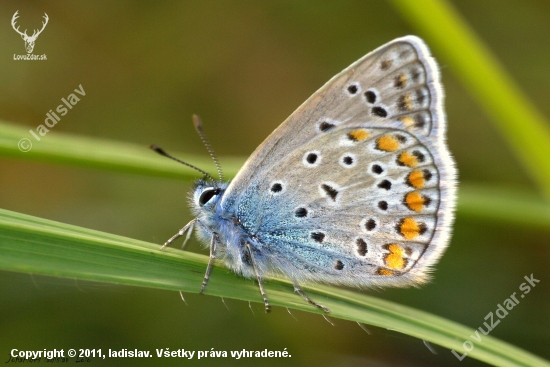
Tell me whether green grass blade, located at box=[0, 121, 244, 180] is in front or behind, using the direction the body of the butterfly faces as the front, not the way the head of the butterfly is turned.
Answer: in front

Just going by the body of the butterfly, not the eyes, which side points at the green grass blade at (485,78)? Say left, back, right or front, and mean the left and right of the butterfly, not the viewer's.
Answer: back

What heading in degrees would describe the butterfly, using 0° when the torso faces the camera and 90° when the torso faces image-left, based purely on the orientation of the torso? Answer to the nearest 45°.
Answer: approximately 90°
